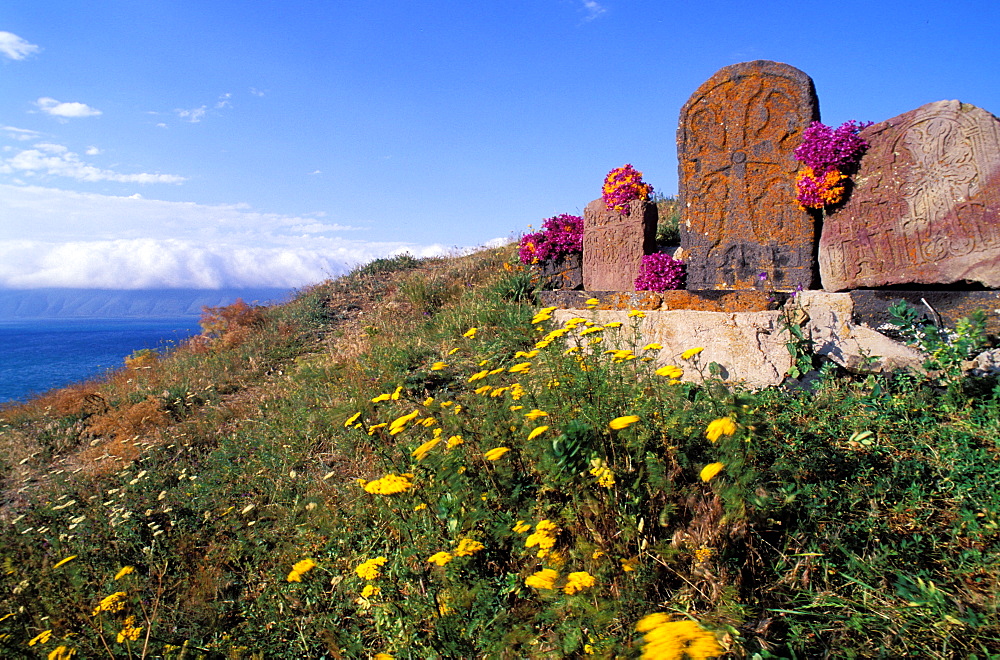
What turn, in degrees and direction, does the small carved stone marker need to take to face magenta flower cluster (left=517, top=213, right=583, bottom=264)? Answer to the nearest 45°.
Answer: approximately 135° to its right

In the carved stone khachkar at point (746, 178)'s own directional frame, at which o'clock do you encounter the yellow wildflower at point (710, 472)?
The yellow wildflower is roughly at 12 o'clock from the carved stone khachkar.

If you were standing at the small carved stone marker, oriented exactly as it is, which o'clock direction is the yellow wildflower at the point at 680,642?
The yellow wildflower is roughly at 12 o'clock from the small carved stone marker.

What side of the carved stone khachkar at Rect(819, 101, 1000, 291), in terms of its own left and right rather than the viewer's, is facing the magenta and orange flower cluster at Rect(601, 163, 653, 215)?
right

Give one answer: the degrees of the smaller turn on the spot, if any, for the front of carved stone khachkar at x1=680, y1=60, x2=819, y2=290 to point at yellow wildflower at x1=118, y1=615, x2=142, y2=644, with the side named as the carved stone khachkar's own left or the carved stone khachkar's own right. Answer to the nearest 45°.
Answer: approximately 45° to the carved stone khachkar's own right

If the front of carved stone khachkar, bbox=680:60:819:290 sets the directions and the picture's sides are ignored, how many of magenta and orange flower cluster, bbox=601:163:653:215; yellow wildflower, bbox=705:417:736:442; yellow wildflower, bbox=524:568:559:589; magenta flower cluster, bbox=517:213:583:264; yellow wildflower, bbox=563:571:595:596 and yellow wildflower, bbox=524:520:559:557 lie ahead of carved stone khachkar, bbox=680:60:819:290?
4

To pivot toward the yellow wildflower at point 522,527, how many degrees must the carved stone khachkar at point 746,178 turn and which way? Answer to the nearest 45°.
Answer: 0° — it already faces it

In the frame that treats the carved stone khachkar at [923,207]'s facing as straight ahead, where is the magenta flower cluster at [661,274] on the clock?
The magenta flower cluster is roughly at 3 o'clock from the carved stone khachkar.

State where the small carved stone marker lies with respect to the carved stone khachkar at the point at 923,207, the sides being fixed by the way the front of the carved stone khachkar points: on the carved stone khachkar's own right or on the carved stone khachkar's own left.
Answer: on the carved stone khachkar's own right

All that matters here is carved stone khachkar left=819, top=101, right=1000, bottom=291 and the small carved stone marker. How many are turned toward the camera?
2

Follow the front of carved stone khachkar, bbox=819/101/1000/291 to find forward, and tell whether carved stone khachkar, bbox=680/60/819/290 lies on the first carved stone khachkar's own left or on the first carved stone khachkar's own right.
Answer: on the first carved stone khachkar's own right

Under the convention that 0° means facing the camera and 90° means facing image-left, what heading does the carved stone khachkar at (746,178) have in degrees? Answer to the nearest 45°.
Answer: approximately 0°
